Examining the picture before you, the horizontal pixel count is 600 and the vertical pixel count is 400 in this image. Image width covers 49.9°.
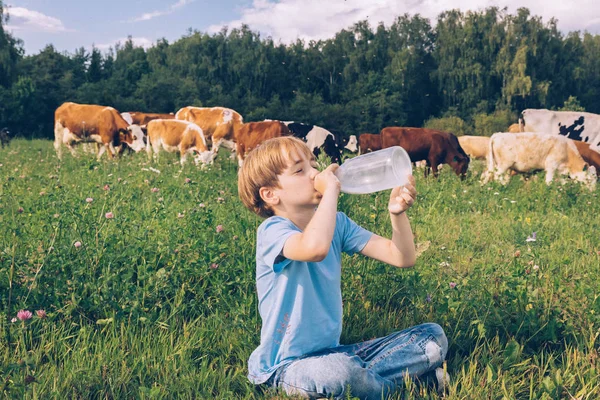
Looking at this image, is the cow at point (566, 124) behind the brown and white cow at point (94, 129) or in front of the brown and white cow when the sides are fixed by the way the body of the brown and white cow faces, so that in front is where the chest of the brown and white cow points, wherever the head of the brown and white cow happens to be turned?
in front

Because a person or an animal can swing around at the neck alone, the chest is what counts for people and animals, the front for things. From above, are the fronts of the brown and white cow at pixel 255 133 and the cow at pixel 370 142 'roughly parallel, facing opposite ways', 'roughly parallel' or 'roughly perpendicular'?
roughly parallel

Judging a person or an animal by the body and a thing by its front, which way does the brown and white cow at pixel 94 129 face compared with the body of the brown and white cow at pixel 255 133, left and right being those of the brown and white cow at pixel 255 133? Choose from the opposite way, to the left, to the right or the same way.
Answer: the same way

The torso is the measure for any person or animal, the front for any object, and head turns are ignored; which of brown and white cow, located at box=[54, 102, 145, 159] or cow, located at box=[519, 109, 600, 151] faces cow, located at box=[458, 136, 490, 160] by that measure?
the brown and white cow

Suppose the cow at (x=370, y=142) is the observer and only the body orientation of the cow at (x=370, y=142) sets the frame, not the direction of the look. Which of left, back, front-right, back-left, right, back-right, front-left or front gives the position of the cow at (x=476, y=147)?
front-left

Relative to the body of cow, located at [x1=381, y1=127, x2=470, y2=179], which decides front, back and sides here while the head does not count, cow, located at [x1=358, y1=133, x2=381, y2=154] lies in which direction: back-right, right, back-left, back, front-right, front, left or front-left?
back-left

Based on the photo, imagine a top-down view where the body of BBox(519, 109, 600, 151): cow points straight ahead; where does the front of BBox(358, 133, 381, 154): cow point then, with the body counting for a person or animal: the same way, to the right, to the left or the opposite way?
the same way

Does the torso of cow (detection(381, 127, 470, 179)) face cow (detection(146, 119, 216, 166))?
no

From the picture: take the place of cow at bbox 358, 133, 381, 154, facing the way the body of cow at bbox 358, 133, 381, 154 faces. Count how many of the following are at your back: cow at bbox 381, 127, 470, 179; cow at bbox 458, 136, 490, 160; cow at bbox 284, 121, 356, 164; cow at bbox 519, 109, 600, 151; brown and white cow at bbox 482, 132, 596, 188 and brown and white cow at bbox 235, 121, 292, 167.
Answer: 2

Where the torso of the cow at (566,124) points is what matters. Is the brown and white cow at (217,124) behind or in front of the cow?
behind

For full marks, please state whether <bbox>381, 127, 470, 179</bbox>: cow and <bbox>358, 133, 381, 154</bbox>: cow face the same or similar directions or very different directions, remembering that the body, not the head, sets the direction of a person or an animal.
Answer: same or similar directions

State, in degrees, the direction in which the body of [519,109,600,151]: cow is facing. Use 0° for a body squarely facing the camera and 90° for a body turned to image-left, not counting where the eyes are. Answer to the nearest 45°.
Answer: approximately 270°
